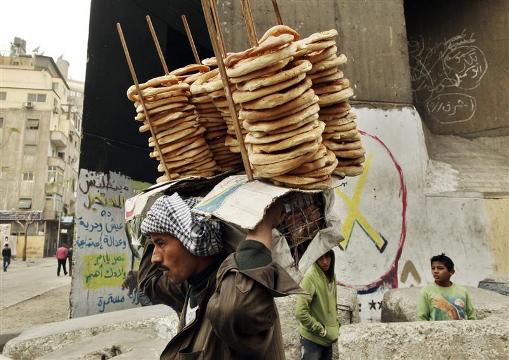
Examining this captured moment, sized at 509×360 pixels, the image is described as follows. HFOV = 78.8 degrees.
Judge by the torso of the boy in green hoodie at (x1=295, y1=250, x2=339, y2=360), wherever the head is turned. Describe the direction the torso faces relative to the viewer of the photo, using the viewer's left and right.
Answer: facing the viewer and to the right of the viewer

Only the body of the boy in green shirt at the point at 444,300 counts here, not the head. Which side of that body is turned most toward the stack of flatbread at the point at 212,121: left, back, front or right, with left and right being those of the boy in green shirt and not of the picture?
front

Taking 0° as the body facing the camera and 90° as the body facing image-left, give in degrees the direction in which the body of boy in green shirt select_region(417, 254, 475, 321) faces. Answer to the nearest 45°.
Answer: approximately 0°

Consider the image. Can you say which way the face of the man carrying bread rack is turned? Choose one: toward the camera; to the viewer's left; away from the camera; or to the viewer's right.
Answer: to the viewer's left

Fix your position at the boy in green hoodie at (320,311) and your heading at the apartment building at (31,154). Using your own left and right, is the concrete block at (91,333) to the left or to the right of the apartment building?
left

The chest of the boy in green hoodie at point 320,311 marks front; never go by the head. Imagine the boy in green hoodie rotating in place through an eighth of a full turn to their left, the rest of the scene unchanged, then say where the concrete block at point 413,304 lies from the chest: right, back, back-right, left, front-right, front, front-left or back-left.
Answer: front-left

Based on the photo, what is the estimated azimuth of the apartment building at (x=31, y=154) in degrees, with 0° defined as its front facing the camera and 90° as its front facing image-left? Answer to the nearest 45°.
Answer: approximately 315°

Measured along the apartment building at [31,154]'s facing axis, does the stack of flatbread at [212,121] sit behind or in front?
in front

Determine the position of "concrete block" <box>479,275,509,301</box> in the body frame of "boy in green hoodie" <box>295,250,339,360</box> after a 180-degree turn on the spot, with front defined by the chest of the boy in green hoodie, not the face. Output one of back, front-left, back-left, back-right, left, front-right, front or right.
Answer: right

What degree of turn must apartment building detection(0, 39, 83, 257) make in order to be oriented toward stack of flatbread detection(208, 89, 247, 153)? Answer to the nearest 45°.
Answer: approximately 45° to its right

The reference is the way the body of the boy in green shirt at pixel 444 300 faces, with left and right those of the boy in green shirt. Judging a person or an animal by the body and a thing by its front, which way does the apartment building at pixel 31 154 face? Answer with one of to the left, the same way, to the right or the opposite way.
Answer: to the left

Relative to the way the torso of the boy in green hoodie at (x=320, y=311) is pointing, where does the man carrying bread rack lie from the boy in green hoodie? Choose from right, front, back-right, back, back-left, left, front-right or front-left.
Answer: front-right

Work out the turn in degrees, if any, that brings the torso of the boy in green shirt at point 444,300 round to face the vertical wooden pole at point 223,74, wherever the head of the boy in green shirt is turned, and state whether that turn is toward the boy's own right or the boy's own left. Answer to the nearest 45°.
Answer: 0° — they already face it

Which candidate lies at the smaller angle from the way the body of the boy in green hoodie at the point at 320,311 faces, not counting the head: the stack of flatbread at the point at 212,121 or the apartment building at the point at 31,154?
the stack of flatbread

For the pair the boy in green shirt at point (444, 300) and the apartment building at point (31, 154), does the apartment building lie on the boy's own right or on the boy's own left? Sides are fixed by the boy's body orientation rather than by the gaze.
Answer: on the boy's own right

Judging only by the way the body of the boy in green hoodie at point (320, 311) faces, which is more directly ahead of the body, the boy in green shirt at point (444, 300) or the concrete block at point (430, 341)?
the concrete block
